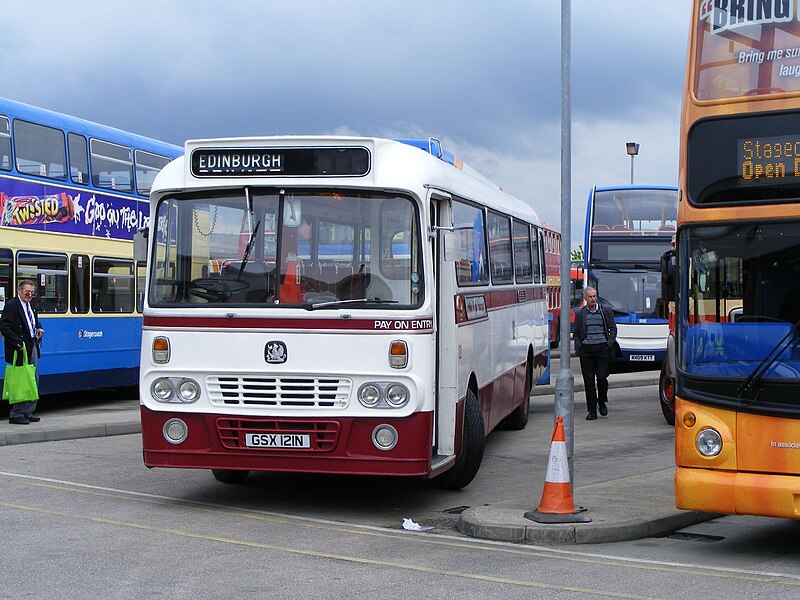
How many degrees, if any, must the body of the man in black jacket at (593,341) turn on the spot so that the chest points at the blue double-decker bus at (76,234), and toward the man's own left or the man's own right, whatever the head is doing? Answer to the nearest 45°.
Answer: approximately 90° to the man's own right

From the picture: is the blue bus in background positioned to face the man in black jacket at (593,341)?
yes

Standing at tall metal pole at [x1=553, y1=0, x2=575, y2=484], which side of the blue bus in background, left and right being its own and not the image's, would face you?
front

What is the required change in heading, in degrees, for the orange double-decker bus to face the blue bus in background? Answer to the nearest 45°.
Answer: approximately 180°

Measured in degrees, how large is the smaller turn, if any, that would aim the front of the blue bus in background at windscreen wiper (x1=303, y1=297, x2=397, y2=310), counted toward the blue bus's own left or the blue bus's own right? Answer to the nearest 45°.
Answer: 0° — it already faces it

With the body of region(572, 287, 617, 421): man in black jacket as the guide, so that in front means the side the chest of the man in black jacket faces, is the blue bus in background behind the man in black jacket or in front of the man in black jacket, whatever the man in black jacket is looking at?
behind

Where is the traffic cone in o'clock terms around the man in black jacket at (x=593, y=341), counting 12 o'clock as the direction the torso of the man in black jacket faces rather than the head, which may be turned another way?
The traffic cone is roughly at 12 o'clock from the man in black jacket.

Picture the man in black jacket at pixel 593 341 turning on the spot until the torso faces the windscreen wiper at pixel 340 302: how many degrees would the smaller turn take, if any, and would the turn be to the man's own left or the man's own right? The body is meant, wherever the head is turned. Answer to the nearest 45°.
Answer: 0° — they already face it

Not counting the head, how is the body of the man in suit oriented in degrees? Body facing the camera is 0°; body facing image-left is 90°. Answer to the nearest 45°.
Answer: approximately 315°

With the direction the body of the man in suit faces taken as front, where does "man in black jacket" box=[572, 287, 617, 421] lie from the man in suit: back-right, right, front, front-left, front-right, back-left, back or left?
front-left

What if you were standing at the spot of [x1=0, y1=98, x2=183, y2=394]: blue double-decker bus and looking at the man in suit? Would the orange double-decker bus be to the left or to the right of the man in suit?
left
